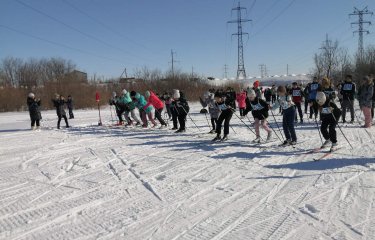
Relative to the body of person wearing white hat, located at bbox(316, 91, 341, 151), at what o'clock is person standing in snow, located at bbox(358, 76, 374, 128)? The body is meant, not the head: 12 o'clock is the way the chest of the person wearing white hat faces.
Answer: The person standing in snow is roughly at 5 o'clock from the person wearing white hat.

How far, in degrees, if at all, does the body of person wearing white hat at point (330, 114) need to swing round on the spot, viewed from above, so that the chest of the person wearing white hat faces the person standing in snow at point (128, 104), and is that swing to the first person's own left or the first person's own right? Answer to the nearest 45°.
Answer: approximately 90° to the first person's own right

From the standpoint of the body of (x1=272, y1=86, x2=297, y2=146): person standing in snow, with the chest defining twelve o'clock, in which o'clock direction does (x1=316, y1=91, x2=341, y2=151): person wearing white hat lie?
The person wearing white hat is roughly at 9 o'clock from the person standing in snow.

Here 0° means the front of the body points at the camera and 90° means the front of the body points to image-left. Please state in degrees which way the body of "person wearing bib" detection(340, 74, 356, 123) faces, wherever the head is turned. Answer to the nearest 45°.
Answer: approximately 0°

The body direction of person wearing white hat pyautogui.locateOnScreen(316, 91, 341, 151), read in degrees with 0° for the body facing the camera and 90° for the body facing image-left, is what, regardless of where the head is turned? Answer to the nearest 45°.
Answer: approximately 45°

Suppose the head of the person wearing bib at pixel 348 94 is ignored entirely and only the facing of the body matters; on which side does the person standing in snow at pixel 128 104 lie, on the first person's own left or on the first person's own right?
on the first person's own right
